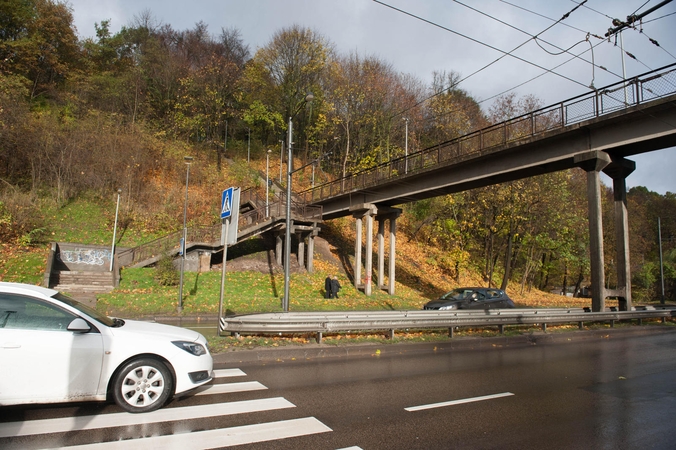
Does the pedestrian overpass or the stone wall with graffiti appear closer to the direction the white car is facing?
the pedestrian overpass

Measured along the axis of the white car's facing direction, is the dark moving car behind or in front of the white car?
in front

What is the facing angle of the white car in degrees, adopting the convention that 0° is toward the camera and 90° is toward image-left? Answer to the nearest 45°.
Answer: approximately 270°

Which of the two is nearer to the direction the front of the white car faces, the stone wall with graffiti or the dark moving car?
the dark moving car

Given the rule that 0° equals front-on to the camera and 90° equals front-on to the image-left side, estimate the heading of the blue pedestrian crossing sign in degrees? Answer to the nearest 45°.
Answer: approximately 45°

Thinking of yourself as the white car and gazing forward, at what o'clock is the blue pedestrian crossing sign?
The blue pedestrian crossing sign is roughly at 10 o'clock from the white car.

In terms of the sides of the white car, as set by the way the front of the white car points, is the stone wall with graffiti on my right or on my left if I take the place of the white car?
on my left

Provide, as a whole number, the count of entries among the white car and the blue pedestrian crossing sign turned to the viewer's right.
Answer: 1

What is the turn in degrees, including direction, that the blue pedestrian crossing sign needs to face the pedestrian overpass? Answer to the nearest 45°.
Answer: approximately 135° to its left

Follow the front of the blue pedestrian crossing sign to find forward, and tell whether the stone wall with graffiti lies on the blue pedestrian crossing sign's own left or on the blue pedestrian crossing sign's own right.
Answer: on the blue pedestrian crossing sign's own right
